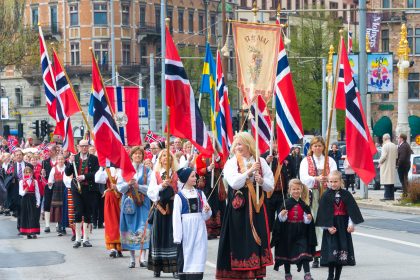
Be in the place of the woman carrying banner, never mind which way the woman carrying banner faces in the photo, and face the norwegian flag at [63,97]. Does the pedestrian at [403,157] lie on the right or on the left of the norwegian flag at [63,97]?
right

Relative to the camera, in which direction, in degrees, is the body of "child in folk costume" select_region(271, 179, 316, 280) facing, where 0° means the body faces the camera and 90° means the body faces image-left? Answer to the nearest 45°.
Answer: approximately 0°

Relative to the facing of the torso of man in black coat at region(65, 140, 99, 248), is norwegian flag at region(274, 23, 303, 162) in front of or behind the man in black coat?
in front

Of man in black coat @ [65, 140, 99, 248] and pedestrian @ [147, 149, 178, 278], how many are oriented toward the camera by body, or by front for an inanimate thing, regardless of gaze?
2

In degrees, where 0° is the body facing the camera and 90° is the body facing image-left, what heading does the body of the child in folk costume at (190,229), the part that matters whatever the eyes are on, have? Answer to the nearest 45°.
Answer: approximately 315°
